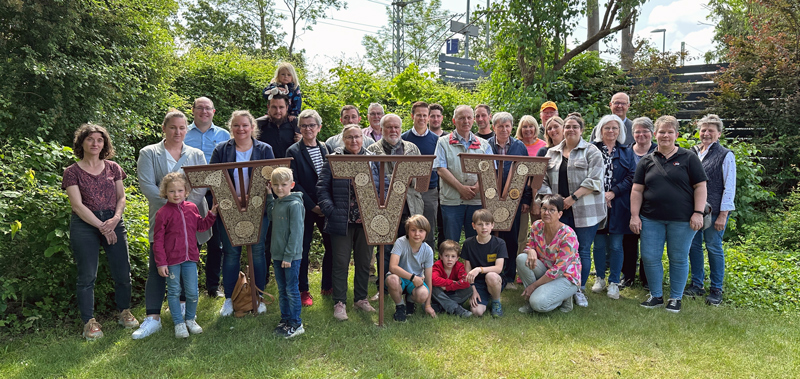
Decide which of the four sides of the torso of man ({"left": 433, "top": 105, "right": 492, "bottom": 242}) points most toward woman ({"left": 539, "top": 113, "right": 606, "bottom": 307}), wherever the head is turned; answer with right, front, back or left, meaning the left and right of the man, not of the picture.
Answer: left

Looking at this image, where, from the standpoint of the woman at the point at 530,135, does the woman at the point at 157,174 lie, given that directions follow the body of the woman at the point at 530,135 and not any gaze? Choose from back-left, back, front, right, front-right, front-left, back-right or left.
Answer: front-right

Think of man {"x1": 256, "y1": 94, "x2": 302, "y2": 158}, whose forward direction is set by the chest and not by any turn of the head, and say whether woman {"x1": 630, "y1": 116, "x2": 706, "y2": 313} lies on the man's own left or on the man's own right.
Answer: on the man's own left

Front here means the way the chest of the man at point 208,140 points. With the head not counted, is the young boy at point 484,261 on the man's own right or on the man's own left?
on the man's own left

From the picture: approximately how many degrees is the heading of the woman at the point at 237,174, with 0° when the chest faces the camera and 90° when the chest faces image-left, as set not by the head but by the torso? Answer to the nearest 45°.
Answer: approximately 0°

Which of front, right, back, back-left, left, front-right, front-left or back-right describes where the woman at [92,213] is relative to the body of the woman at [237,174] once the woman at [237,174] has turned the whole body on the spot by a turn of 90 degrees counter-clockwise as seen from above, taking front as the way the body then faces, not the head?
back
